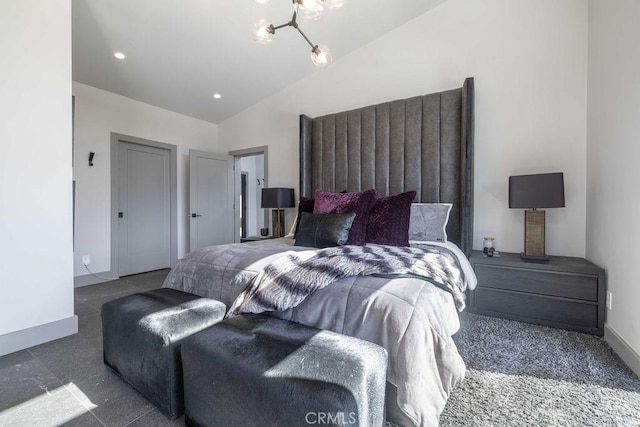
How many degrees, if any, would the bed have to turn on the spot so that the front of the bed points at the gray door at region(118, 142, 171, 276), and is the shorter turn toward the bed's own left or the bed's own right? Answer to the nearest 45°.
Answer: approximately 90° to the bed's own right

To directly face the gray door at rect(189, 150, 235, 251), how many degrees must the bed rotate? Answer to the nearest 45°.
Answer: approximately 90° to its right

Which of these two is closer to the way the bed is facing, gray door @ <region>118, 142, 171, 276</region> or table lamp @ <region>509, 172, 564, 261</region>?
the gray door

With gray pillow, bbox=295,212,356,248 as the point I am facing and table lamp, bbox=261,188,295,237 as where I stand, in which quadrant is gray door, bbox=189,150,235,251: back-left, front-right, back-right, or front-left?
back-right

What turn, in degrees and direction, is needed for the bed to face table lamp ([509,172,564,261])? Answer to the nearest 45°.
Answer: approximately 135° to its left

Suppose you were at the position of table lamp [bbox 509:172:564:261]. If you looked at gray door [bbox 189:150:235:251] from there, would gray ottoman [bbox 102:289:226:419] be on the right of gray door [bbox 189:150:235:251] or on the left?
left

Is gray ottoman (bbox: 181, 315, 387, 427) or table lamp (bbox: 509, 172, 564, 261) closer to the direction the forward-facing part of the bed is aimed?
the gray ottoman

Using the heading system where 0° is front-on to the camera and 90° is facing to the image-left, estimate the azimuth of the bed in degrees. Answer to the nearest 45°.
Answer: approximately 45°

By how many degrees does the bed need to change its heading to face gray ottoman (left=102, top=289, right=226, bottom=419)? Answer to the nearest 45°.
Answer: approximately 45° to its right
